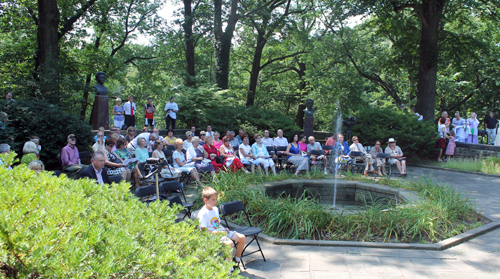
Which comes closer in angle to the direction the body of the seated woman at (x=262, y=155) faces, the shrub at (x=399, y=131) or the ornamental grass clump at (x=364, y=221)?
the ornamental grass clump

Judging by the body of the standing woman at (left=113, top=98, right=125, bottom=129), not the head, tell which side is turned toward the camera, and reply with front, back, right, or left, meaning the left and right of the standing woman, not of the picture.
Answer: front

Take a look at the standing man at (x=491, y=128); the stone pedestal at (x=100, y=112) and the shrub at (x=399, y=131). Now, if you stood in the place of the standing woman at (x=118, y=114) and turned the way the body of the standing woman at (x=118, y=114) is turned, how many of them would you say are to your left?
2

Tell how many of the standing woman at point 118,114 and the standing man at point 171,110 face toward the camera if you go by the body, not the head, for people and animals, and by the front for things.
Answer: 2

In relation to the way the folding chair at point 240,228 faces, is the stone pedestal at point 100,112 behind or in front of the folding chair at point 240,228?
behind

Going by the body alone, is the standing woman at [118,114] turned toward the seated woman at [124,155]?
yes

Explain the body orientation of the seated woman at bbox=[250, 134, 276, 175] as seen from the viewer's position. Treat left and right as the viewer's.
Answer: facing the viewer and to the right of the viewer

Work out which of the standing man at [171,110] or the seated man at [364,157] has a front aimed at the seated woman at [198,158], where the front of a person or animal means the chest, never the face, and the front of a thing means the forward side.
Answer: the standing man

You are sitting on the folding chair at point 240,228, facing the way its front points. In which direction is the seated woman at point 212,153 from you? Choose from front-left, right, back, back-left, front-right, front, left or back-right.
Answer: back-left

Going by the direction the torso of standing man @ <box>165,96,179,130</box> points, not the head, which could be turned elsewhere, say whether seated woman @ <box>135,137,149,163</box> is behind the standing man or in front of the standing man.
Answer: in front

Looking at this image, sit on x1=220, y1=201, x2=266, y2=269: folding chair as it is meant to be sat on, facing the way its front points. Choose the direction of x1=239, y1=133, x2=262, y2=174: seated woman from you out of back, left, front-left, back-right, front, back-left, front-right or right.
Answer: back-left

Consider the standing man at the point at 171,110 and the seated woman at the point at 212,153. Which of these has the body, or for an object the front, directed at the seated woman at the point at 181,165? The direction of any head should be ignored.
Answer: the standing man

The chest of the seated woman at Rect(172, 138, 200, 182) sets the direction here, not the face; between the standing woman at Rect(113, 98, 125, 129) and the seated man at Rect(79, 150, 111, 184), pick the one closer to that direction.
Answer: the seated man

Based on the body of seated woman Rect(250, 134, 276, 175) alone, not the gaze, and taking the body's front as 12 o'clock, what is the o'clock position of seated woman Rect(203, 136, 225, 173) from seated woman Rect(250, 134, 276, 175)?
seated woman Rect(203, 136, 225, 173) is roughly at 3 o'clock from seated woman Rect(250, 134, 276, 175).

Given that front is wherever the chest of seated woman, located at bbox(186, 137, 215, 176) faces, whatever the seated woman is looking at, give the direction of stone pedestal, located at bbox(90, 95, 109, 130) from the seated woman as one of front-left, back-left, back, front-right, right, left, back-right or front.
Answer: back
